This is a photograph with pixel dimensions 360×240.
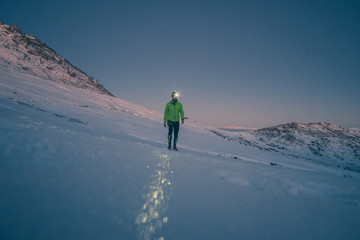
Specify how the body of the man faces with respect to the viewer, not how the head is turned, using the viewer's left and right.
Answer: facing the viewer

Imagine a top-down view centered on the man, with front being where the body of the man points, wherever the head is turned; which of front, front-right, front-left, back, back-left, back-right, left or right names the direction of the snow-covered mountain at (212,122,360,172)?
back-left

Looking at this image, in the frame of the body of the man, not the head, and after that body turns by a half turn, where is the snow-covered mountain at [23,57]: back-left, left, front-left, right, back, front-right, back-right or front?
front-left
